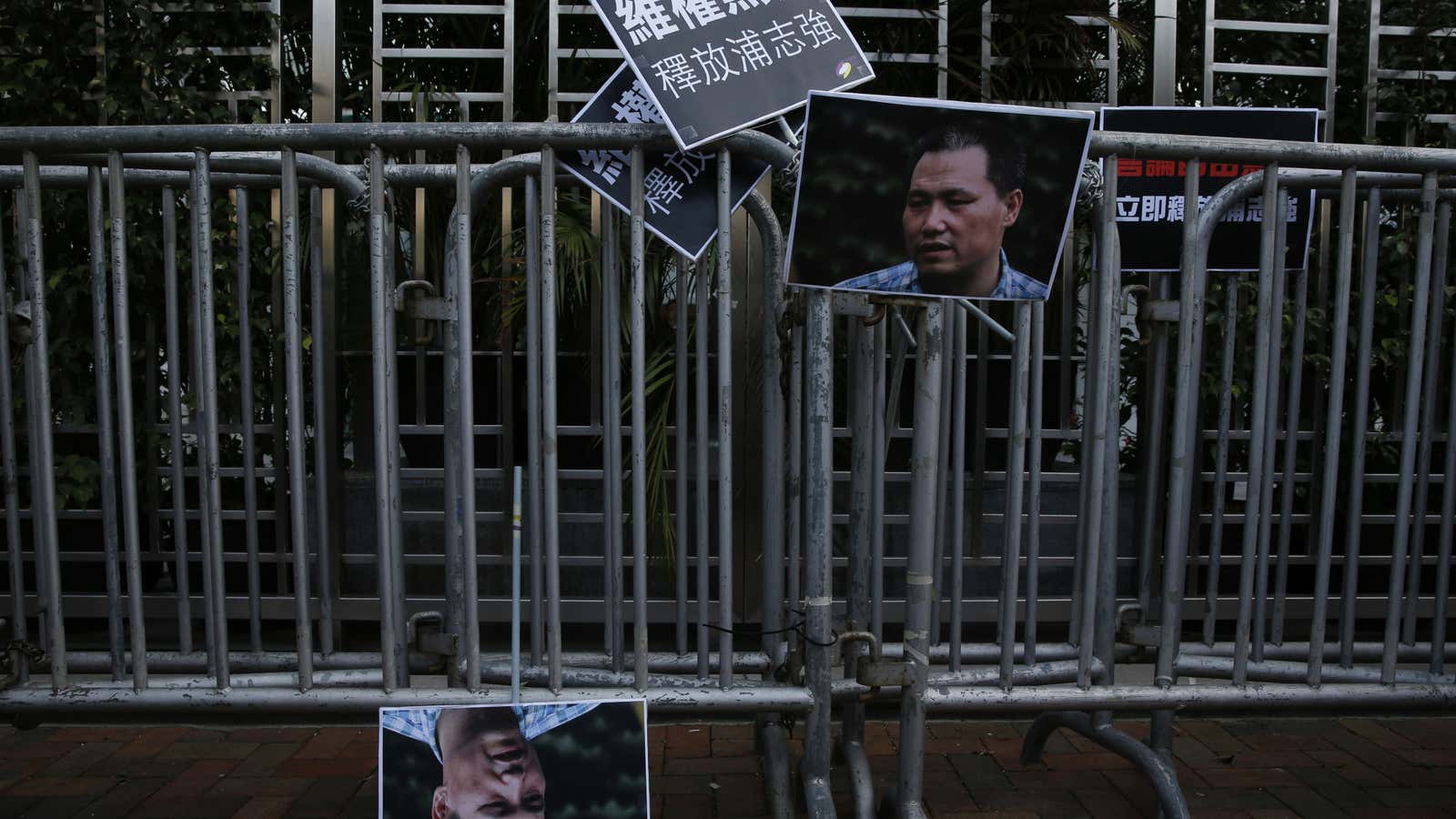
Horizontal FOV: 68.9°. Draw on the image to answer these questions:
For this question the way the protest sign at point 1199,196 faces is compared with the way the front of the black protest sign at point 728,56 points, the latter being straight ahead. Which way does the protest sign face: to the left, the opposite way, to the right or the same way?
the same way

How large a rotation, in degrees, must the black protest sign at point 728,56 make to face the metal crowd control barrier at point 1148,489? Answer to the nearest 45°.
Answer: approximately 90° to its left

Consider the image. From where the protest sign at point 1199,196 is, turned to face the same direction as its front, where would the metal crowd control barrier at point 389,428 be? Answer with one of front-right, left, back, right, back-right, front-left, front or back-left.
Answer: front-right

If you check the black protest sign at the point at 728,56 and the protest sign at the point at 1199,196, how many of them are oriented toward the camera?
2

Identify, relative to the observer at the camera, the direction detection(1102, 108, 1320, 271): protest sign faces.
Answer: facing the viewer

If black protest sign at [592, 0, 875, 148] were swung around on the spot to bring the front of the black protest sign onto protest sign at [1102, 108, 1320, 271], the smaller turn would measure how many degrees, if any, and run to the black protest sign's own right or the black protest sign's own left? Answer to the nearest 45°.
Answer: approximately 135° to the black protest sign's own left

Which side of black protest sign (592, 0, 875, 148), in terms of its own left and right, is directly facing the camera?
front
